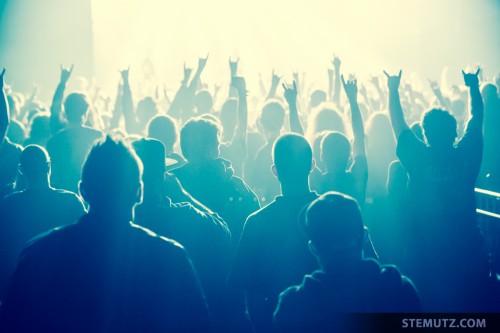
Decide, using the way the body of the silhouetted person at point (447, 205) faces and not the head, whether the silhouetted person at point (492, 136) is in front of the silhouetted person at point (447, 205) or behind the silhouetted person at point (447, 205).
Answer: in front

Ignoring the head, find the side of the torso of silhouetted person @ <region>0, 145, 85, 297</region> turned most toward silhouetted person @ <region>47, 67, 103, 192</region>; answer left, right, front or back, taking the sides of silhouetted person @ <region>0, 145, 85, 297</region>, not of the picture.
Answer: front

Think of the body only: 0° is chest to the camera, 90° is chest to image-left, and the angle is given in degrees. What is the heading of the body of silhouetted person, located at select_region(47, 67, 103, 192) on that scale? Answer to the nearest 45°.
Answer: approximately 180°

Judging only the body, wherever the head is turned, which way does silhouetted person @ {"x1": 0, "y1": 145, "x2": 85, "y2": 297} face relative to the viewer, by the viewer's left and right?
facing away from the viewer

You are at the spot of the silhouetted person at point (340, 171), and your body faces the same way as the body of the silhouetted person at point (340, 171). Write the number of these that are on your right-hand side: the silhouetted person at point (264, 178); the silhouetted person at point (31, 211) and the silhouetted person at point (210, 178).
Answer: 0

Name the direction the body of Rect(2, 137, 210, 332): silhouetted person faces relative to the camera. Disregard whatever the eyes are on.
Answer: away from the camera

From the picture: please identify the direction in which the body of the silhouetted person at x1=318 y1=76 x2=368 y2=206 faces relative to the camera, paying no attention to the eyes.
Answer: away from the camera

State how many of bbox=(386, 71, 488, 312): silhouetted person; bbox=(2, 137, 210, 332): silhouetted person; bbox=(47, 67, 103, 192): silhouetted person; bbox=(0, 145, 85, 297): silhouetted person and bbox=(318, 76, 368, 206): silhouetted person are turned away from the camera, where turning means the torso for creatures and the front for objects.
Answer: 5

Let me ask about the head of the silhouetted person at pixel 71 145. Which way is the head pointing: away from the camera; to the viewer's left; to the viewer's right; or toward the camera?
away from the camera

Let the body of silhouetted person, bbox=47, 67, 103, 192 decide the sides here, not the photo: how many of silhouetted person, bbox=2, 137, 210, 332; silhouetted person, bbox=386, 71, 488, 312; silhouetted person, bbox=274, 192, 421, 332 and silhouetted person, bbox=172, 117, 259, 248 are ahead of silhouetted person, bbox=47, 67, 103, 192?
0

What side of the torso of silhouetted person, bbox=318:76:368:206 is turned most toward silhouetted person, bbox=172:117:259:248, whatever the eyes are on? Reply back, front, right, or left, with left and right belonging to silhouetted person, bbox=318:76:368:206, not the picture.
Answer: left

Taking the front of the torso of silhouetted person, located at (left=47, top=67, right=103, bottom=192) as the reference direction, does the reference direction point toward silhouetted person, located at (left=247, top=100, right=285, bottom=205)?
no

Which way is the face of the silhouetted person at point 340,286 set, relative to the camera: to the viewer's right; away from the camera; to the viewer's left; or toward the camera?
away from the camera

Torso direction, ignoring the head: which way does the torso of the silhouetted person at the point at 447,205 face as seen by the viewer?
away from the camera

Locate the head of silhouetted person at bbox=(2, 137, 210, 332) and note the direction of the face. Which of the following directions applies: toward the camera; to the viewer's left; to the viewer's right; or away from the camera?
away from the camera

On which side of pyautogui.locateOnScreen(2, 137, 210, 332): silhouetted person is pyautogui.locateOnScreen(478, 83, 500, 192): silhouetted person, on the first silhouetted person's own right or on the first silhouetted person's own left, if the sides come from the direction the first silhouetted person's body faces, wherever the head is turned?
on the first silhouetted person's own right

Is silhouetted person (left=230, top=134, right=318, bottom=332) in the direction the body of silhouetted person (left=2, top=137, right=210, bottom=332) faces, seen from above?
no

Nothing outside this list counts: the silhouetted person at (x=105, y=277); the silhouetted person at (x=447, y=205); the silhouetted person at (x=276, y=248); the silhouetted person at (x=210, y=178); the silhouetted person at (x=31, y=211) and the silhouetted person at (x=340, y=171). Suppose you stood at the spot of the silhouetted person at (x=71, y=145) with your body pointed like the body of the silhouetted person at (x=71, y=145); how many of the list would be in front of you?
0

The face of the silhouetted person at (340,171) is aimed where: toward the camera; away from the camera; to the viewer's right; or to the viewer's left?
away from the camera

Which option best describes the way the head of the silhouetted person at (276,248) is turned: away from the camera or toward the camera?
away from the camera
